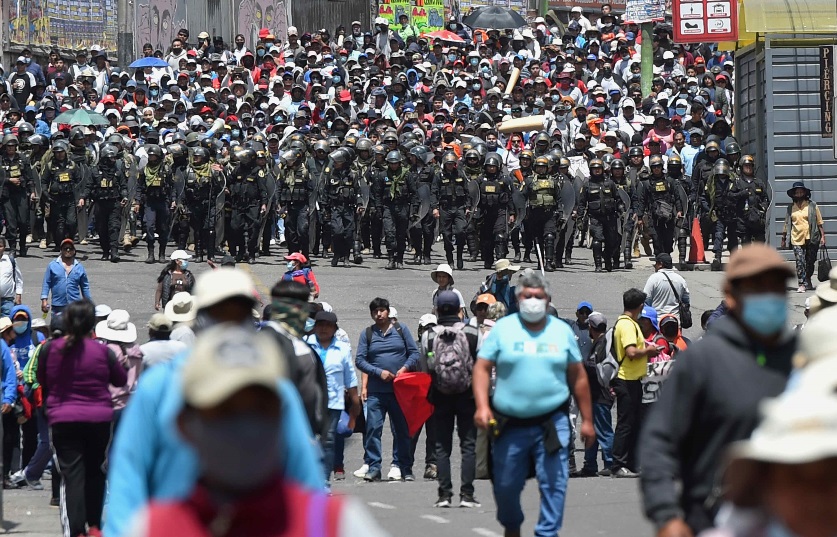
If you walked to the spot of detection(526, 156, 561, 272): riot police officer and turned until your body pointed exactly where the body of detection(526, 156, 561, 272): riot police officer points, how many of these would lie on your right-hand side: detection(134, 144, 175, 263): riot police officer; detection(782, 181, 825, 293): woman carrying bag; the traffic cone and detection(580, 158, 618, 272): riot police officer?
1

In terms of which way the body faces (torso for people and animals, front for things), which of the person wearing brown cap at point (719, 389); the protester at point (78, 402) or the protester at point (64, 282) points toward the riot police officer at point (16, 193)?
the protester at point (78, 402)

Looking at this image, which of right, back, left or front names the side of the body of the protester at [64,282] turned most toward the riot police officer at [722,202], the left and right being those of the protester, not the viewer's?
left

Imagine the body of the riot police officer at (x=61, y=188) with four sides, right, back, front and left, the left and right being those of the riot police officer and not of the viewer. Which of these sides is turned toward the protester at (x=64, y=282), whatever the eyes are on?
front

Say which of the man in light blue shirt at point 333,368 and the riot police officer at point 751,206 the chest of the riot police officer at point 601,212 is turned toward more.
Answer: the man in light blue shirt

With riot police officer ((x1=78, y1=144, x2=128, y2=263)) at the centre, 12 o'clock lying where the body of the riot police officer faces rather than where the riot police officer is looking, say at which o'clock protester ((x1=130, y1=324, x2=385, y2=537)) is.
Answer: The protester is roughly at 12 o'clock from the riot police officer.

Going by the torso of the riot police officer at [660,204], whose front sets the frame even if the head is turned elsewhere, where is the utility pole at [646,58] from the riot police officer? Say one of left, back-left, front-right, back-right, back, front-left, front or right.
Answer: back

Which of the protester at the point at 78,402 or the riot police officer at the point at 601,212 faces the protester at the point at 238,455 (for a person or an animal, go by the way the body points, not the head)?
the riot police officer

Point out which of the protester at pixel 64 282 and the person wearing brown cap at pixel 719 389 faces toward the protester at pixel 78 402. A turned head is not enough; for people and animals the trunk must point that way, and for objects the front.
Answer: the protester at pixel 64 282

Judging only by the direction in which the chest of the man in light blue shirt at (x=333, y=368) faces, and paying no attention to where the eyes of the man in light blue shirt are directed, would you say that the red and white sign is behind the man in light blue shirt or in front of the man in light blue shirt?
behind

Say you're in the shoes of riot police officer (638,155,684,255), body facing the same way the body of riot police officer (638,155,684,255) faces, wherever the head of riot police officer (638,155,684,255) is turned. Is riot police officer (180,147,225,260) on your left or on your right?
on your right

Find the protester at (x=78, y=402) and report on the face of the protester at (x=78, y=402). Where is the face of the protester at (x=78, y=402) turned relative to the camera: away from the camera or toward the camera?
away from the camera

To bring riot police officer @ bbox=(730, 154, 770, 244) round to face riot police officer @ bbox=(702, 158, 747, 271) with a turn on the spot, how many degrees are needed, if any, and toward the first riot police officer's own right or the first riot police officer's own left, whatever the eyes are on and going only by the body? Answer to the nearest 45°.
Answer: approximately 90° to the first riot police officer's own right
